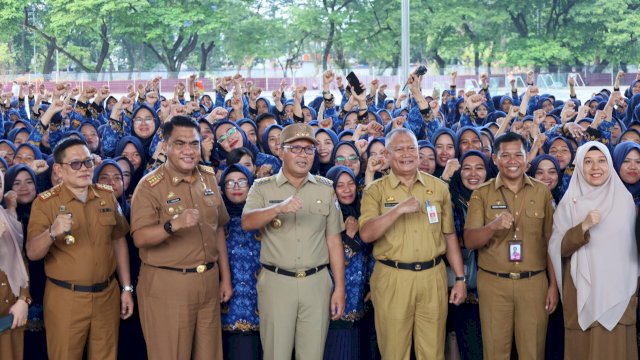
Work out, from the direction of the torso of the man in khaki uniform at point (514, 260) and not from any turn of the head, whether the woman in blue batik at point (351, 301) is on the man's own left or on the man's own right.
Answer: on the man's own right

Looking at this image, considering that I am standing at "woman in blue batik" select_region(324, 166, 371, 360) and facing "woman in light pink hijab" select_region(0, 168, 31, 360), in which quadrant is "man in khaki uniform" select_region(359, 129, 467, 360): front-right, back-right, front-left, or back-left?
back-left

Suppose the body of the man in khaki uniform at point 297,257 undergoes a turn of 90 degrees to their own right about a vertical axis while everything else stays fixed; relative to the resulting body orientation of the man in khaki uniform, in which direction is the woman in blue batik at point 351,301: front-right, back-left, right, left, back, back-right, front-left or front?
back-right

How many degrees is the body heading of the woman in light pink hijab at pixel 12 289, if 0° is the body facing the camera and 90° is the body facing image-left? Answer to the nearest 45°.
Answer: approximately 0°

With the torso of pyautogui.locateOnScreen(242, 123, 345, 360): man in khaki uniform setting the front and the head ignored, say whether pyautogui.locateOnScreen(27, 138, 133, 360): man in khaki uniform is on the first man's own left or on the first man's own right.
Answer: on the first man's own right
